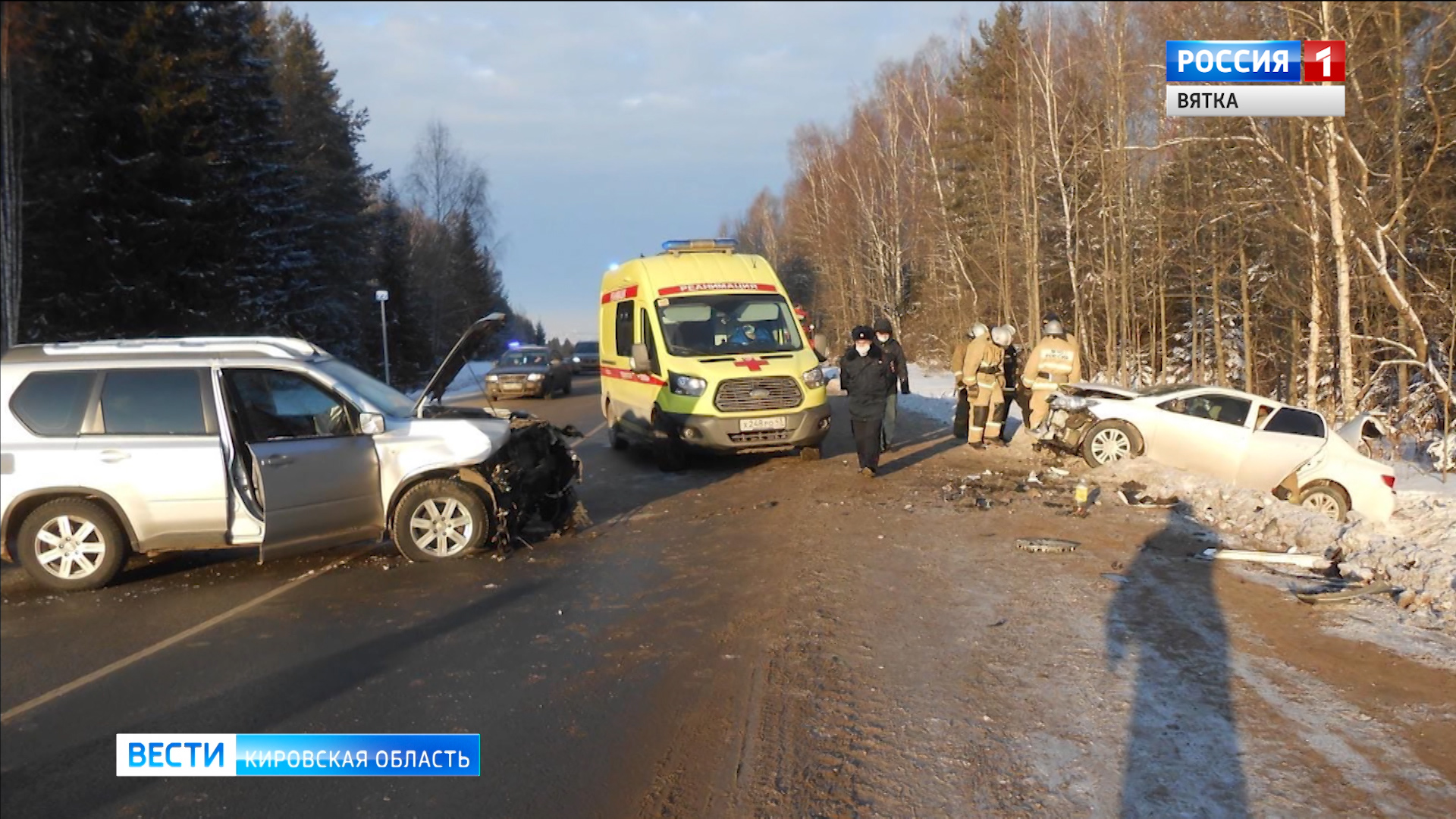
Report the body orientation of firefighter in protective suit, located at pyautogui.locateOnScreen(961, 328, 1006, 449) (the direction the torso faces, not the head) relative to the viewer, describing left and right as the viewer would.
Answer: facing the viewer and to the right of the viewer

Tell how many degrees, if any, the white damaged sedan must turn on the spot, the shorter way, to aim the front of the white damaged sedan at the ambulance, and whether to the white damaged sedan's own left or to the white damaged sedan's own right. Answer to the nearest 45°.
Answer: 0° — it already faces it

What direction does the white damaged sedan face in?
to the viewer's left

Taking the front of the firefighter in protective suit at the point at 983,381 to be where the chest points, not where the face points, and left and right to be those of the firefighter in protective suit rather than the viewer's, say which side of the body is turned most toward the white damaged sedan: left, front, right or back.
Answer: front

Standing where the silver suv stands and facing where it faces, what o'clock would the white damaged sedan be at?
The white damaged sedan is roughly at 12 o'clock from the silver suv.

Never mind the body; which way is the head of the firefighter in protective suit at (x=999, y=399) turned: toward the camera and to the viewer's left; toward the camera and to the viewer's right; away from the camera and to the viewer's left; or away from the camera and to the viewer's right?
away from the camera and to the viewer's right

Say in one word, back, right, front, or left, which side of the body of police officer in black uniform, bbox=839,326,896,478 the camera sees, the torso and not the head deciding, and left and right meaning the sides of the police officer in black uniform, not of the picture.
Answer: front

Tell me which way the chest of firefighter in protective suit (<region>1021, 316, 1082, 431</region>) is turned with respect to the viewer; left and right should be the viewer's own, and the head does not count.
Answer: facing away from the viewer

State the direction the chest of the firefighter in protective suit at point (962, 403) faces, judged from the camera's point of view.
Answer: to the viewer's right

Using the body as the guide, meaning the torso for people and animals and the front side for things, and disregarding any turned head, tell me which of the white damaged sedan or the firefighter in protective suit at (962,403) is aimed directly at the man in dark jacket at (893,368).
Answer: the white damaged sedan

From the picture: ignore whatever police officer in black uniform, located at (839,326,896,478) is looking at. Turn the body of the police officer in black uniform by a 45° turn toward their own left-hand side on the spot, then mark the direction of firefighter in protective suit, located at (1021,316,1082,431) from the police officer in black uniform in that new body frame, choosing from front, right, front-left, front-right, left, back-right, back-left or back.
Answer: left

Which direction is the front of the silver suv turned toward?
to the viewer's right
